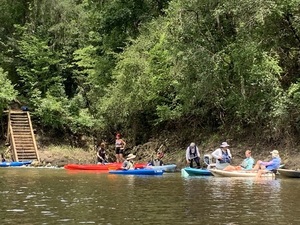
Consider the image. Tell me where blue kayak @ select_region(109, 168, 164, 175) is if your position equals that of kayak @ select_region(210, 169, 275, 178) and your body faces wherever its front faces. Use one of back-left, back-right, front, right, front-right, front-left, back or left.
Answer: front

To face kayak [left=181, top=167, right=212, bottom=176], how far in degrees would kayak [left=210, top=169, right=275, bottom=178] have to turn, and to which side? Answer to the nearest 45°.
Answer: approximately 45° to its right

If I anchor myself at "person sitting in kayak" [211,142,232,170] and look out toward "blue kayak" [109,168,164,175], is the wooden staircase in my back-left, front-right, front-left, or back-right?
front-right

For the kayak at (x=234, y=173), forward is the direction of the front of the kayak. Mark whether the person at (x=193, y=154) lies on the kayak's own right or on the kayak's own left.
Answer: on the kayak's own right

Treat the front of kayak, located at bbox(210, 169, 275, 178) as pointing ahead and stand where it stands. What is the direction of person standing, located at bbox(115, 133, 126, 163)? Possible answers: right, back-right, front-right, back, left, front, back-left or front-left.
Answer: front-right

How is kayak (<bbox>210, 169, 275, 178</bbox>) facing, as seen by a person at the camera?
facing to the left of the viewer

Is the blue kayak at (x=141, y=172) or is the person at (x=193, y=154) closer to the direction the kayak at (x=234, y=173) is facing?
the blue kayak
